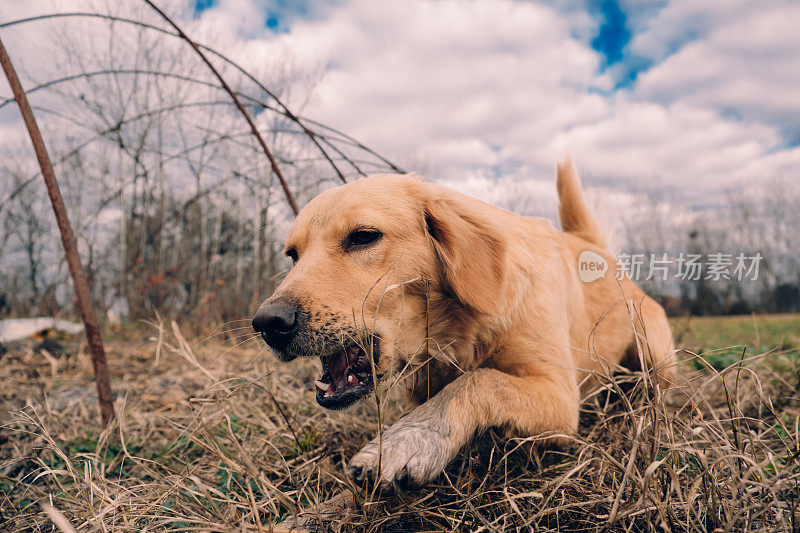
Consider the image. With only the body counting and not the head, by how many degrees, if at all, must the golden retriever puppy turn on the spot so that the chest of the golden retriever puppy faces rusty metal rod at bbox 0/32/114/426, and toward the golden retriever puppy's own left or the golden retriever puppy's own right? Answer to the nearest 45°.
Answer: approximately 45° to the golden retriever puppy's own right

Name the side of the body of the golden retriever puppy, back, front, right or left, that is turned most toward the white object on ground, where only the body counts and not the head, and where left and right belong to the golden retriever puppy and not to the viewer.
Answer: right

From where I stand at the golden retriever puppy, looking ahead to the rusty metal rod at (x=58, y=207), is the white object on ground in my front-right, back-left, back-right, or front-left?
front-right

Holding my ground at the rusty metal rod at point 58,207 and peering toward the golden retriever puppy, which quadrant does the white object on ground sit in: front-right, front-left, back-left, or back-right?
back-left

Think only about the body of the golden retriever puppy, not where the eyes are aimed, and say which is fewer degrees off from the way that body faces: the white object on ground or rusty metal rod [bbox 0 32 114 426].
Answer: the rusty metal rod

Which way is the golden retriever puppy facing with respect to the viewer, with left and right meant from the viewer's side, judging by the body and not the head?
facing the viewer and to the left of the viewer
